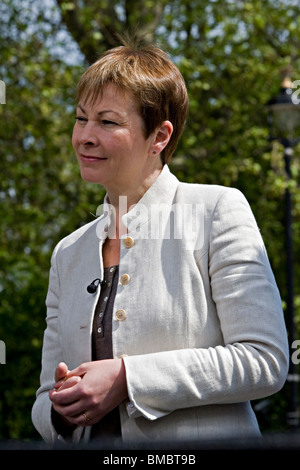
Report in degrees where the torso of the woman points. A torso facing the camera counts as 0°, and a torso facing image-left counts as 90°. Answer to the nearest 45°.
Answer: approximately 45°
